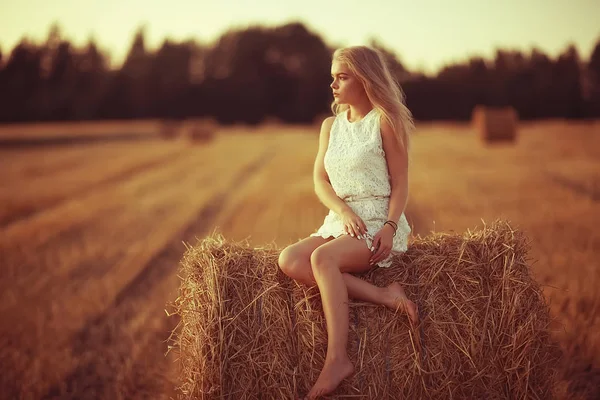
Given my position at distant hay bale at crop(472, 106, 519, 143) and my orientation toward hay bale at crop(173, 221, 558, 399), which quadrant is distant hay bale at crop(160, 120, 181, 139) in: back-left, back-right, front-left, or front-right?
back-right

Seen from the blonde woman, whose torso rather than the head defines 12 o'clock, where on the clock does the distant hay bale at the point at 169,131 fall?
The distant hay bale is roughly at 4 o'clock from the blonde woman.

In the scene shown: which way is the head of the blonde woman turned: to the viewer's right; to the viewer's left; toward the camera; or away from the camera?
to the viewer's left

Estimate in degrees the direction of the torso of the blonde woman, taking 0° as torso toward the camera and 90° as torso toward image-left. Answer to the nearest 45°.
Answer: approximately 45°

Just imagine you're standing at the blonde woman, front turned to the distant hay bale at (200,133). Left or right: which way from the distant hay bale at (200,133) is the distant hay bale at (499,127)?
right

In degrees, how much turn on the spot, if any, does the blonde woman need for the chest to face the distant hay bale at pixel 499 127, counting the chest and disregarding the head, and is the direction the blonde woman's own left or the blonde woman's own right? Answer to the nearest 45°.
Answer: approximately 135° to the blonde woman's own right

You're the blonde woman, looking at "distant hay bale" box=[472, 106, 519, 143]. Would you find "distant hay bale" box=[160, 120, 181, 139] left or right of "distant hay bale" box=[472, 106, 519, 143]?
left

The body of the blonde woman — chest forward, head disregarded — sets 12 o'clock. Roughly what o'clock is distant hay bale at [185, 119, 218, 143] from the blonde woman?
The distant hay bale is roughly at 4 o'clock from the blonde woman.

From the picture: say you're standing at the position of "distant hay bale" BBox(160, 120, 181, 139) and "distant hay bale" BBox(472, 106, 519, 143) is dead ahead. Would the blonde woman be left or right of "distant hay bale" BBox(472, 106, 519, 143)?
right
